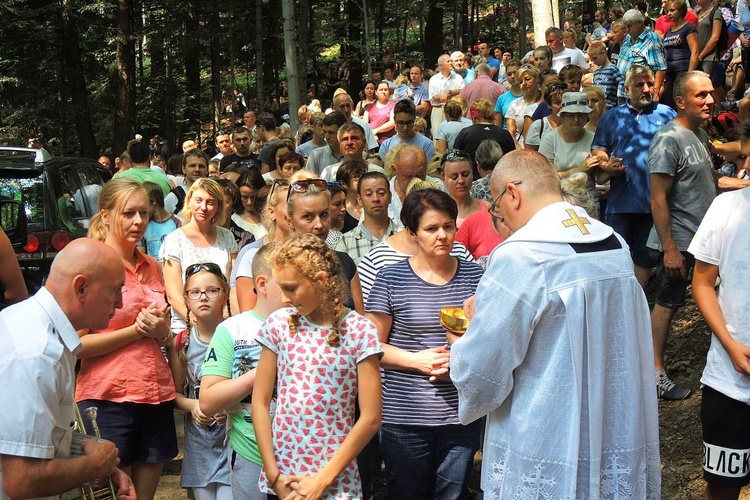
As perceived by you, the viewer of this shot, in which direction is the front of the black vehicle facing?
facing away from the viewer and to the right of the viewer

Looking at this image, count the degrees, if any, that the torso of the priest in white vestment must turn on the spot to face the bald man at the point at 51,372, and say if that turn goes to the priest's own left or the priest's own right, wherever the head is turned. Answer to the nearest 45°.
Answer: approximately 90° to the priest's own left

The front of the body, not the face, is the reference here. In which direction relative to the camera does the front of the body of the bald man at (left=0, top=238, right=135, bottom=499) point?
to the viewer's right

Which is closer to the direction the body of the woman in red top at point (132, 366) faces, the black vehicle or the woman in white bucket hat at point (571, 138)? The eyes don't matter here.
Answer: the woman in white bucket hat

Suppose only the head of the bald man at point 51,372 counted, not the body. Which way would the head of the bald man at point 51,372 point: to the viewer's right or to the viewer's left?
to the viewer's right

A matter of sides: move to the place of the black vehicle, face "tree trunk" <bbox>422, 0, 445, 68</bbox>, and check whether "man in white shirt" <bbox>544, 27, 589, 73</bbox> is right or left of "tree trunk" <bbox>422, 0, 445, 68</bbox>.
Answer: right

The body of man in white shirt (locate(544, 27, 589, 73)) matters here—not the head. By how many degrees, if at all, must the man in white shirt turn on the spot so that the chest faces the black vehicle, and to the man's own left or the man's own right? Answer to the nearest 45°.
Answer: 0° — they already face it

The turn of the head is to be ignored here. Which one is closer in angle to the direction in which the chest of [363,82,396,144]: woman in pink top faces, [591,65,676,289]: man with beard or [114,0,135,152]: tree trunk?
the man with beard

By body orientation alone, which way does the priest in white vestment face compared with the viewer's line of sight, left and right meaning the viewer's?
facing away from the viewer and to the left of the viewer

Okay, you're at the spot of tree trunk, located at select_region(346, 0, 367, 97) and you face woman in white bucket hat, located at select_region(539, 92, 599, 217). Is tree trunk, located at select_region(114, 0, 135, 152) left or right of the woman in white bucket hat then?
right
